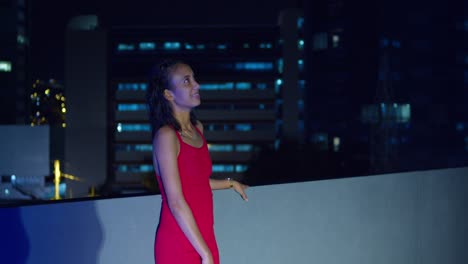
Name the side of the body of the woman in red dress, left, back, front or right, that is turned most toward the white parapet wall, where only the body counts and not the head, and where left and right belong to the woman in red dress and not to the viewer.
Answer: left

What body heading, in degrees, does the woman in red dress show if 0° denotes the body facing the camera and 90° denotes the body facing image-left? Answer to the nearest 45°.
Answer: approximately 315°
